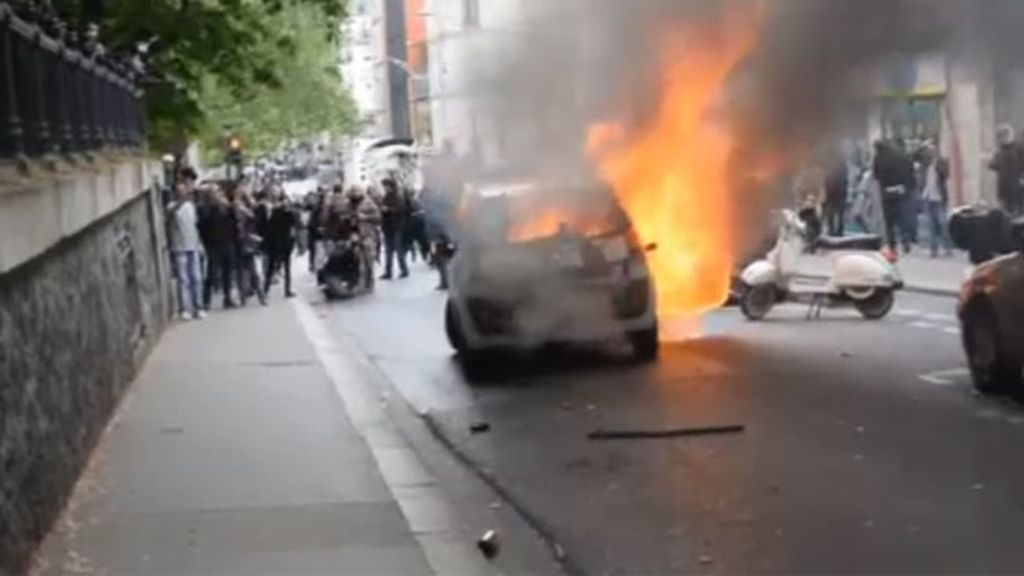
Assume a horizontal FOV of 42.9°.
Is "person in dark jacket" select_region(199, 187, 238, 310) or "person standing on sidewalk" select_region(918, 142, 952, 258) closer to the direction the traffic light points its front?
the person in dark jacket

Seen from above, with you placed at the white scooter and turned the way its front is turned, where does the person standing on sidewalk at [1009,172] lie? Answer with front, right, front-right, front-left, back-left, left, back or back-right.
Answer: back-right

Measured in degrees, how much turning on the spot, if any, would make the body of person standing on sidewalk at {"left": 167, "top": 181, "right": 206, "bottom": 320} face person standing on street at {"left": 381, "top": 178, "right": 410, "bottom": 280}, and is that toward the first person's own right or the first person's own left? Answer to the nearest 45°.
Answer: approximately 90° to the first person's own left

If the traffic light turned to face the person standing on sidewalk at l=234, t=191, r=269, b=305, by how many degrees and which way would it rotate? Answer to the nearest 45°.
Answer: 0° — it already faces them

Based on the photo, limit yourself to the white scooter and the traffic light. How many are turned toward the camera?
1

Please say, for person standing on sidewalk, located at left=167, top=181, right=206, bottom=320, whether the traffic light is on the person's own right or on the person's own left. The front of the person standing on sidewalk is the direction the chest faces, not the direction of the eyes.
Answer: on the person's own left

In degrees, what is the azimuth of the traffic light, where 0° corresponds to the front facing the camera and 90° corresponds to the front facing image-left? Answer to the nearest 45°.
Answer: approximately 0°

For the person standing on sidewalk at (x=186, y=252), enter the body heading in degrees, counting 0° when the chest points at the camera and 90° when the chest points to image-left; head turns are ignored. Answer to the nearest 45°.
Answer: approximately 315°

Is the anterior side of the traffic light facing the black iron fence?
yes

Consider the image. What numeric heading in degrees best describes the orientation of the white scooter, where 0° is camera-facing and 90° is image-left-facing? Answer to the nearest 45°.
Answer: approximately 90°
